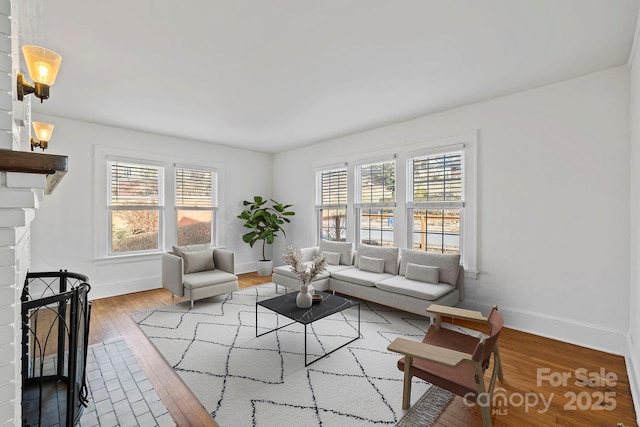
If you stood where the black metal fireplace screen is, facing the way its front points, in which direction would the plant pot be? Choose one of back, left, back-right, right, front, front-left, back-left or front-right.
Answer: front-left

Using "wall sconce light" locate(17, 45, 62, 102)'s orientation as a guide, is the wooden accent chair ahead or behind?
ahead

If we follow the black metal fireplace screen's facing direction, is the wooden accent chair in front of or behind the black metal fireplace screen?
in front

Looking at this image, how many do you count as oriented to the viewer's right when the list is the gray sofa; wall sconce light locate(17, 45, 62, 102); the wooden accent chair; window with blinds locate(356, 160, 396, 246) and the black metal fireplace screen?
2

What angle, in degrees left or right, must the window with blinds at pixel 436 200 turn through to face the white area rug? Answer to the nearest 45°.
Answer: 0° — it already faces it

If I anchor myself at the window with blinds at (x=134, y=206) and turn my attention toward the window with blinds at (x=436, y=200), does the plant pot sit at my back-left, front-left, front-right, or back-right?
front-left

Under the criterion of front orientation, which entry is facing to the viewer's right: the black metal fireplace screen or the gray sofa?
the black metal fireplace screen

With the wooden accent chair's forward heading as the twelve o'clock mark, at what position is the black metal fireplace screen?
The black metal fireplace screen is roughly at 11 o'clock from the wooden accent chair.

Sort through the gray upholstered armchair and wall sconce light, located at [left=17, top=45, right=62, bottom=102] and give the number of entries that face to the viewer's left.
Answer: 0

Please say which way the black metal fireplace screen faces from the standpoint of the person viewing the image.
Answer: facing to the right of the viewer

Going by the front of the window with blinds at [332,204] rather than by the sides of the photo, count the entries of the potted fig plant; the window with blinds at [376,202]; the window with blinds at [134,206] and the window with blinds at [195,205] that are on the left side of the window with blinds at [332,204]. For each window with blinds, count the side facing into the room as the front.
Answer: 1

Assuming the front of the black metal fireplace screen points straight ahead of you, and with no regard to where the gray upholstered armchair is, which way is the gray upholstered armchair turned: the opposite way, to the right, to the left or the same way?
to the right

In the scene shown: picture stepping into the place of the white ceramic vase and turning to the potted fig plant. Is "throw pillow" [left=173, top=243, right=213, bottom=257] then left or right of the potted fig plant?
left

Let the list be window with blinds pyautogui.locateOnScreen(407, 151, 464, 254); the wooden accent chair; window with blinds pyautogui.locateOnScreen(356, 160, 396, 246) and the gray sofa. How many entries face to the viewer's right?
0

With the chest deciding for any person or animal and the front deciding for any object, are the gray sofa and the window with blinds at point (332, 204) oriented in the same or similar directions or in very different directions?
same or similar directions

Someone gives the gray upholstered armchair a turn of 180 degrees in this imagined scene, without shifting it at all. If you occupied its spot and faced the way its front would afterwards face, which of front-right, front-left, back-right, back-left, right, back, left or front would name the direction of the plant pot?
right

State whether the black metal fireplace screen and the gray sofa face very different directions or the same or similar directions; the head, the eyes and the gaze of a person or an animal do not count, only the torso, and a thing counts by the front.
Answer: very different directions

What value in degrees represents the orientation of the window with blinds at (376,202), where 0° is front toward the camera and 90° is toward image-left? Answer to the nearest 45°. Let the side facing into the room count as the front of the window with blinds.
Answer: approximately 45°

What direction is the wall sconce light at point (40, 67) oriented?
to the viewer's right

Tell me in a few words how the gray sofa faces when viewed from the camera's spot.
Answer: facing the viewer and to the left of the viewer
